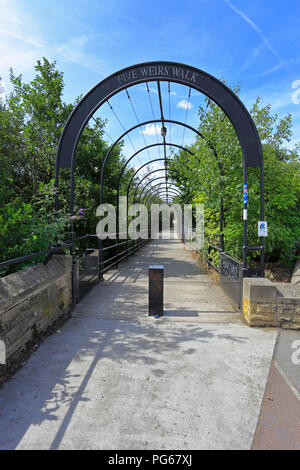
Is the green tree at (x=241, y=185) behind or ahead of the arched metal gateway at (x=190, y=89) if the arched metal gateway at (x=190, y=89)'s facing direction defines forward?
behind

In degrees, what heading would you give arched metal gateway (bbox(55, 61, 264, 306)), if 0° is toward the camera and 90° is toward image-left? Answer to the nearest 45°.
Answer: approximately 0°
